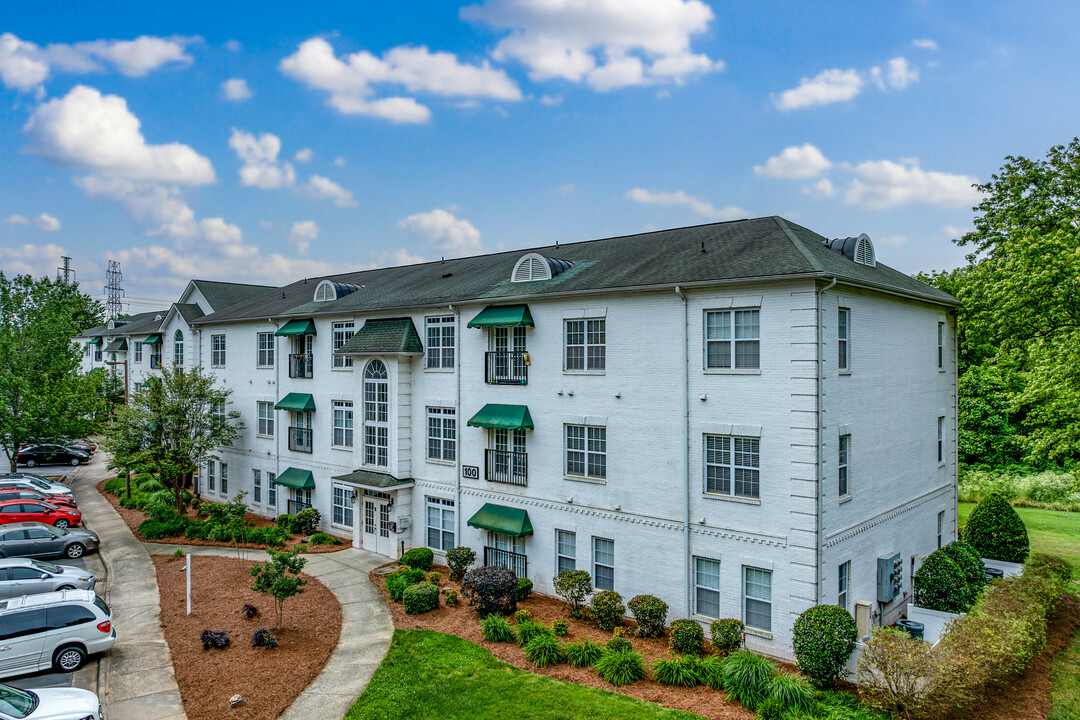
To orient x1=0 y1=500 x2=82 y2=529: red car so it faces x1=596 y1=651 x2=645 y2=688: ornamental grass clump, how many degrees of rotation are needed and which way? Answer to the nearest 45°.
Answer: approximately 90° to its right

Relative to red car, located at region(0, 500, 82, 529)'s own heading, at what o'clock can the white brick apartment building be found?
The white brick apartment building is roughly at 2 o'clock from the red car.

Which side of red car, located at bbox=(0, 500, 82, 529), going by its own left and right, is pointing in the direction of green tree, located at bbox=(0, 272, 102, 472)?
left

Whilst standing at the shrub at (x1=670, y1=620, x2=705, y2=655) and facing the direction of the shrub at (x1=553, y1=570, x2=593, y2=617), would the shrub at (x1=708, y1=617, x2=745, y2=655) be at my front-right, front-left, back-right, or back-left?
back-right

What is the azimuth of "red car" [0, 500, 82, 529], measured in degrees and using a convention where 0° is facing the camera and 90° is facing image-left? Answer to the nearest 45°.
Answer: approximately 270°

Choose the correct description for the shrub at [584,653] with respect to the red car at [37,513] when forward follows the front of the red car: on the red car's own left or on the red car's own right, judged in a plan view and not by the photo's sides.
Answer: on the red car's own right

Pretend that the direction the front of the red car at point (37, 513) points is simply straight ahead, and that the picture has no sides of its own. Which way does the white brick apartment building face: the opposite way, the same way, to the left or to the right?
the opposite way
